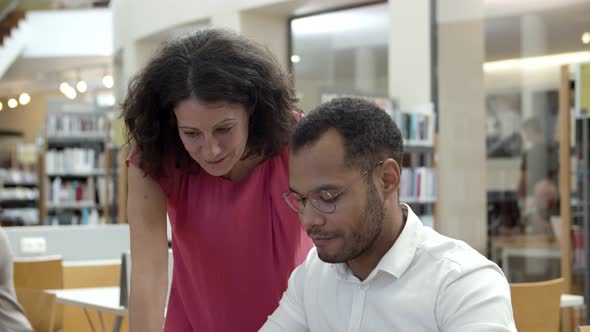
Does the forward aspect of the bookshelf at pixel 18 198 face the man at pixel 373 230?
yes

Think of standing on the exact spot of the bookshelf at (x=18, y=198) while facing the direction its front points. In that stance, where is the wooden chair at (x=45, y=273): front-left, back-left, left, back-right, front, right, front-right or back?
front

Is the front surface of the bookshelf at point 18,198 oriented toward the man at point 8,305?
yes

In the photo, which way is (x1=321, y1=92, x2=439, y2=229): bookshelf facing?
toward the camera

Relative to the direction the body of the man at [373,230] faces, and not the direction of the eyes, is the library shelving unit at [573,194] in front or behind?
behind

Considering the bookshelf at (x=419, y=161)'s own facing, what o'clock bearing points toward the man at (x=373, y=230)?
The man is roughly at 12 o'clock from the bookshelf.

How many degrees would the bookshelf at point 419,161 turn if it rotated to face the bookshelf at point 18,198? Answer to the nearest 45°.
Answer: approximately 135° to its right

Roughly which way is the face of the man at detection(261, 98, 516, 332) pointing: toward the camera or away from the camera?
toward the camera

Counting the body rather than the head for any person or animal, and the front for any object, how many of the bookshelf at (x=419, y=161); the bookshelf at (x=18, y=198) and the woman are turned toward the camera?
3

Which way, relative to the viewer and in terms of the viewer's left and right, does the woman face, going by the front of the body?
facing the viewer

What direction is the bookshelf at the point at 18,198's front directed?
toward the camera

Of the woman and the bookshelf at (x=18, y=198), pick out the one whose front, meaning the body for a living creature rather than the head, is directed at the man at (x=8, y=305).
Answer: the bookshelf

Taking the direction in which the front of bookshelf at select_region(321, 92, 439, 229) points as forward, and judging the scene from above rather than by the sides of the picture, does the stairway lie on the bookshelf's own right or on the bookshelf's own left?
on the bookshelf's own right

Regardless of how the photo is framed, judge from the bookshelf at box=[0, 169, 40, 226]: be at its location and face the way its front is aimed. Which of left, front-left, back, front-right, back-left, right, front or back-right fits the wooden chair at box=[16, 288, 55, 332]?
front

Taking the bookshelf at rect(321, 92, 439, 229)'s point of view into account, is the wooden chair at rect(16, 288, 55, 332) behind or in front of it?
in front

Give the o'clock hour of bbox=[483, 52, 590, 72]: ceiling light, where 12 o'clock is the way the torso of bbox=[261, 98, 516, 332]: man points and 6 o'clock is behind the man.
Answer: The ceiling light is roughly at 5 o'clock from the man.

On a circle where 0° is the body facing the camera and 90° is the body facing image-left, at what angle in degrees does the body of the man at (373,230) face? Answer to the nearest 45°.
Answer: approximately 45°

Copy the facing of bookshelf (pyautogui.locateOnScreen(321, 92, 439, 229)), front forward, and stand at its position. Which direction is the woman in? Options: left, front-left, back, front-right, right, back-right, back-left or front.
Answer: front
